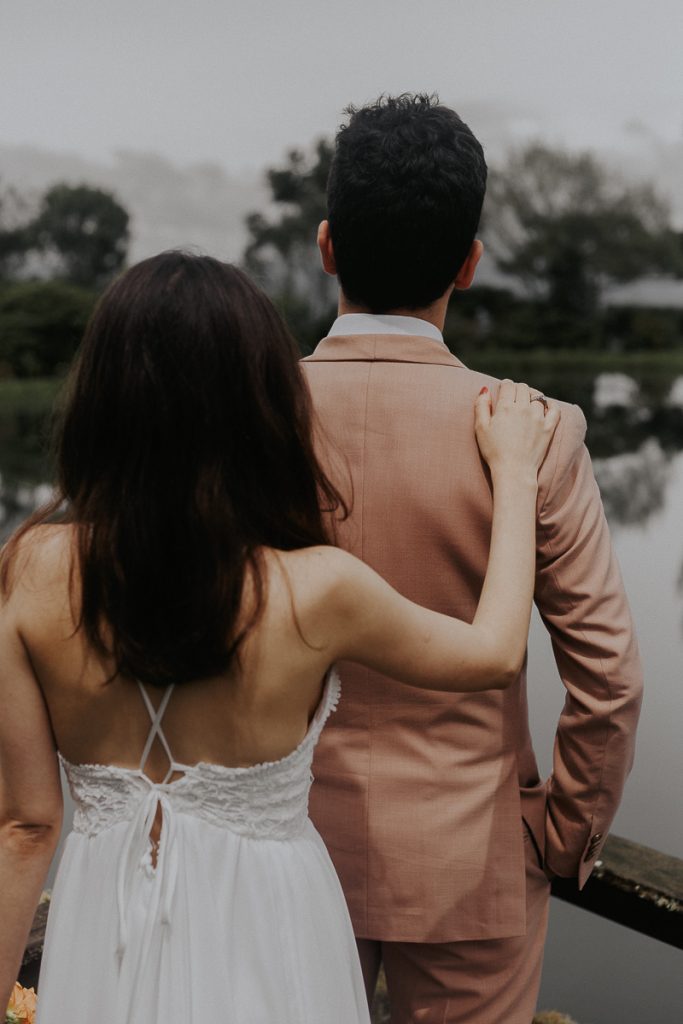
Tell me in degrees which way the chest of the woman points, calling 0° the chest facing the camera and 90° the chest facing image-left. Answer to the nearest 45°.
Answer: approximately 180°

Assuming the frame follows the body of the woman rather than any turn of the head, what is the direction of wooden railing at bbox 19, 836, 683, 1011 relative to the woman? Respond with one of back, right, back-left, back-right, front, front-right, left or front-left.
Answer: front-right

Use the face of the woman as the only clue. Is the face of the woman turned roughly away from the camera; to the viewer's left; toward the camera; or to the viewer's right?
away from the camera

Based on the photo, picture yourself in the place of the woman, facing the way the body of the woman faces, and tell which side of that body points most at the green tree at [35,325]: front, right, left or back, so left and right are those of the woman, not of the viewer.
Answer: front

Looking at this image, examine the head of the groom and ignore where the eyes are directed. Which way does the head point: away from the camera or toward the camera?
away from the camera
